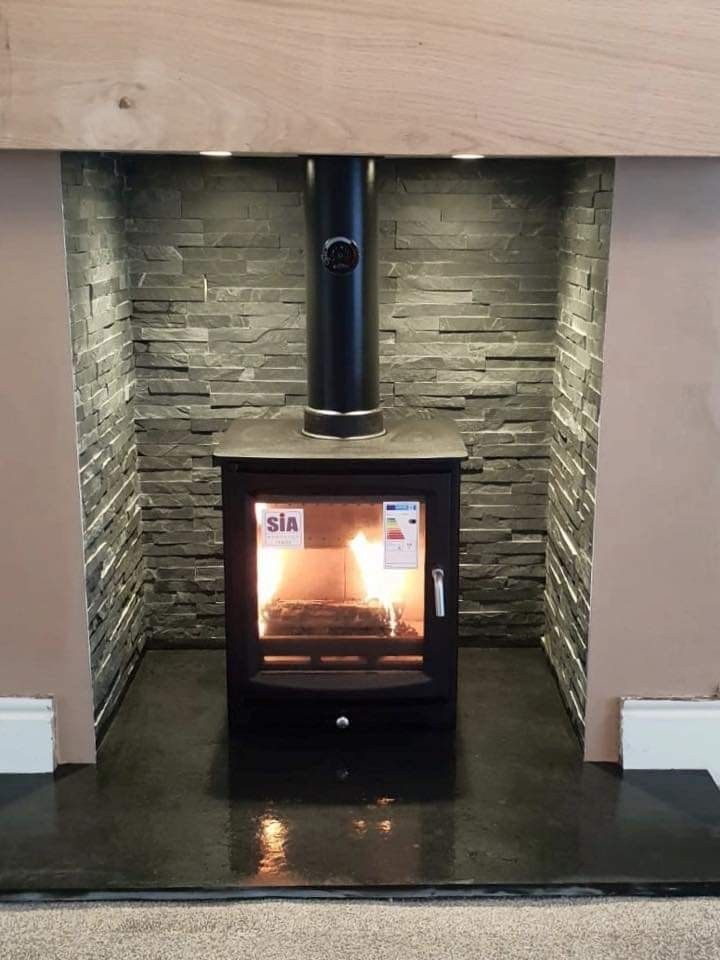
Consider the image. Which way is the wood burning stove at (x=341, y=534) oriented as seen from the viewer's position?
toward the camera

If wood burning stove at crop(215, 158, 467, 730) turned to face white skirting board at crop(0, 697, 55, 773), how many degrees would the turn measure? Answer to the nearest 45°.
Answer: approximately 90° to its right

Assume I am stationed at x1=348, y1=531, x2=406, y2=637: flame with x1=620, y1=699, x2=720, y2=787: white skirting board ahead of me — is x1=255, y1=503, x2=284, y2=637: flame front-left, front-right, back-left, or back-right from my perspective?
back-right

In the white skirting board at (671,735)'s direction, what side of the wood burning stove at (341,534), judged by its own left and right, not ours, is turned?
left
